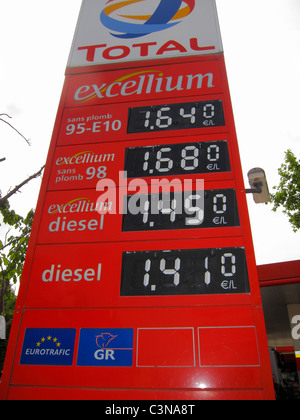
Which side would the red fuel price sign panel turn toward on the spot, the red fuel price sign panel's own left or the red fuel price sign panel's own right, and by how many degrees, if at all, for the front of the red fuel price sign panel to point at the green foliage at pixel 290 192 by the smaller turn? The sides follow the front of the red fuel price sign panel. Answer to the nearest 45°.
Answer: approximately 135° to the red fuel price sign panel's own left

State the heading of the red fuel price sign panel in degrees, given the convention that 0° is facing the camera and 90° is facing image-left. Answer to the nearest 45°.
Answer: approximately 0°
